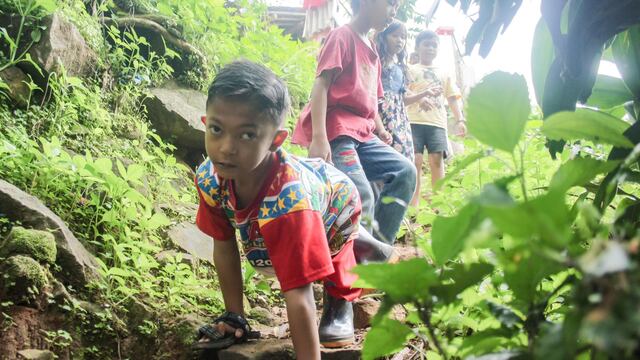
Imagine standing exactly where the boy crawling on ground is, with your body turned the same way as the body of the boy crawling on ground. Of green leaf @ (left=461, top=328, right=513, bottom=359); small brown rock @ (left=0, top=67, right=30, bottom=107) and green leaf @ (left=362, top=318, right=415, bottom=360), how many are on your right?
1

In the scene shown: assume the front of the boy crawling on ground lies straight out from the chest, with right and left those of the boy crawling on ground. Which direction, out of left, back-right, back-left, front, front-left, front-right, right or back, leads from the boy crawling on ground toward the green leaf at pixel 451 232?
front-left

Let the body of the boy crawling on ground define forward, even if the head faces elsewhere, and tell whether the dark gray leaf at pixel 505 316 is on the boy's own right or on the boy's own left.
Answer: on the boy's own left

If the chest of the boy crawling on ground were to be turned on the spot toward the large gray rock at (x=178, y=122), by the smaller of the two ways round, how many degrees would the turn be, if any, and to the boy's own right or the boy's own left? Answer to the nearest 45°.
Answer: approximately 135° to the boy's own right

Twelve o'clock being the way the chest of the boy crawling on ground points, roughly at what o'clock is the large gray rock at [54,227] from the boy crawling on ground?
The large gray rock is roughly at 2 o'clock from the boy crawling on ground.

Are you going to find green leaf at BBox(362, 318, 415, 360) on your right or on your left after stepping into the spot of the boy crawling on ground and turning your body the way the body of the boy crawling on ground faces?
on your left

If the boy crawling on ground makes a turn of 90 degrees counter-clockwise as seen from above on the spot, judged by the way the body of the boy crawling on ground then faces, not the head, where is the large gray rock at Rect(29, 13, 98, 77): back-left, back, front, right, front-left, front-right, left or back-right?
back

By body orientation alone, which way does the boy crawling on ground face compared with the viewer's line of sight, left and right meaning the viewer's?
facing the viewer and to the left of the viewer

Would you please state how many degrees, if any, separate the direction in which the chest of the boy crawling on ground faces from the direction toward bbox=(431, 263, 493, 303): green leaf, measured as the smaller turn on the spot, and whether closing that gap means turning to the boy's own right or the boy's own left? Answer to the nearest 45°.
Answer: approximately 45° to the boy's own left

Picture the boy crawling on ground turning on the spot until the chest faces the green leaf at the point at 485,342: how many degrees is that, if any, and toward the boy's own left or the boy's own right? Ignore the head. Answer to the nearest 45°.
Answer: approximately 45° to the boy's own left

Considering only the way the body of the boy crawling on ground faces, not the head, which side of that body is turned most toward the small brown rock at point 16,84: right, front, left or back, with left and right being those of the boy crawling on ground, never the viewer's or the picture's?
right
